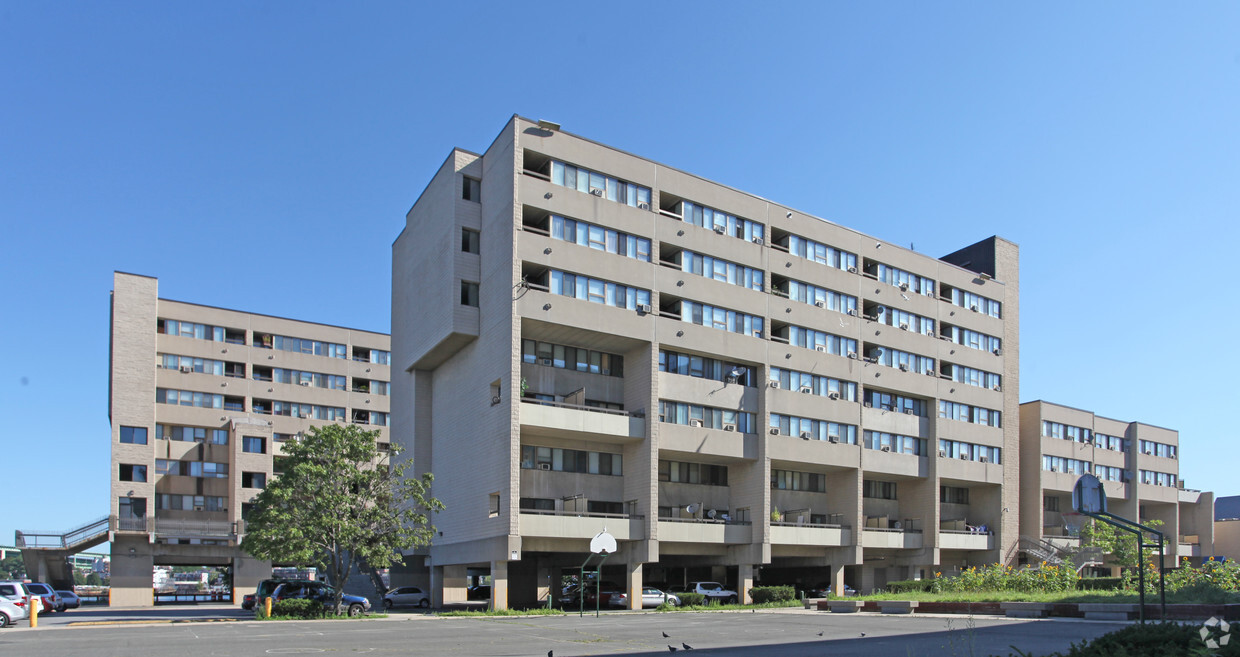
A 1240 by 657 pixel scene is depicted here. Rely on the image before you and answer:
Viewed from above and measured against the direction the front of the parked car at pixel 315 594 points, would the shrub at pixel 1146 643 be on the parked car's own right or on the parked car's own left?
on the parked car's own right

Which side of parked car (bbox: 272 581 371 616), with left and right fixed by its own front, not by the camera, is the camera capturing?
right

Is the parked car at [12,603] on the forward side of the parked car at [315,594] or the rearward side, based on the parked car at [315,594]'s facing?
on the rearward side

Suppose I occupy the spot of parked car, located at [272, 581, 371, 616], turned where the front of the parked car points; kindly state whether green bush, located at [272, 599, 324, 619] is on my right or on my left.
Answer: on my right
